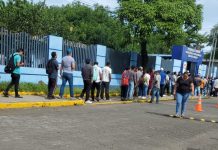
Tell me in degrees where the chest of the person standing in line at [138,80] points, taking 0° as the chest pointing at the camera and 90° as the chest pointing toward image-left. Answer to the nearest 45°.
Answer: approximately 225°

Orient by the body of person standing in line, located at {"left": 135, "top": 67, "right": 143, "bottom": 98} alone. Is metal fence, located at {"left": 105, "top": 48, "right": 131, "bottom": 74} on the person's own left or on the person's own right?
on the person's own left

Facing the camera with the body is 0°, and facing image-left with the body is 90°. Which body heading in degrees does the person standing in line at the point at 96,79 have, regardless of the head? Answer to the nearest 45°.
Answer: approximately 225°

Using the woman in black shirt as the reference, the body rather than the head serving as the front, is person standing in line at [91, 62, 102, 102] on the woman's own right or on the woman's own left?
on the woman's own right

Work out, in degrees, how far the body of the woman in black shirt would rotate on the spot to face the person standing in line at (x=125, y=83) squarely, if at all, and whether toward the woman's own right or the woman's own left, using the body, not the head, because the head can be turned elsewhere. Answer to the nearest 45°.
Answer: approximately 135° to the woman's own right
